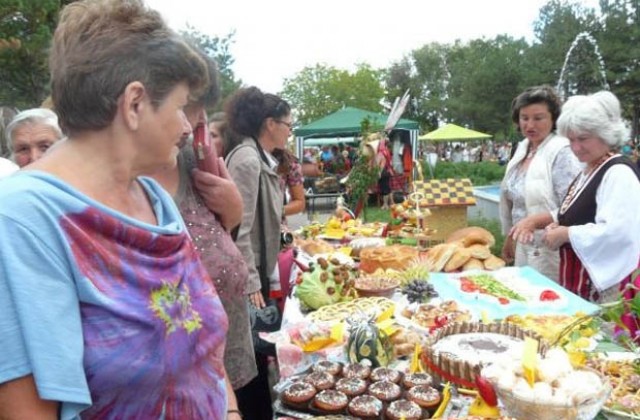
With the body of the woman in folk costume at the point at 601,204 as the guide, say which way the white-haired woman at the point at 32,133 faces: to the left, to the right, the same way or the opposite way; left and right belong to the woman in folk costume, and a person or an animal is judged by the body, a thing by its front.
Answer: to the left

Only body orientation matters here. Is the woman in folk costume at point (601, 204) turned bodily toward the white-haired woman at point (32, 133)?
yes

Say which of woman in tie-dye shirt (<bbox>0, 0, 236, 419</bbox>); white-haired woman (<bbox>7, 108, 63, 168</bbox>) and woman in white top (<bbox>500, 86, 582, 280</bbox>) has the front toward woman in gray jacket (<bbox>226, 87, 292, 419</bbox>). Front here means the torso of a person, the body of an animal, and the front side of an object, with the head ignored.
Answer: the woman in white top

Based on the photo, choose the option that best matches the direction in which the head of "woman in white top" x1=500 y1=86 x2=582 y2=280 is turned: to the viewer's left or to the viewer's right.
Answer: to the viewer's left

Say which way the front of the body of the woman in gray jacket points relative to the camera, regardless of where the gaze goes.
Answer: to the viewer's right

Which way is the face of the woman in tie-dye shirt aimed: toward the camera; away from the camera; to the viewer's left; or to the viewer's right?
to the viewer's right
